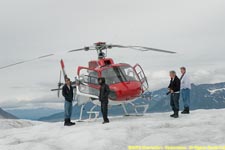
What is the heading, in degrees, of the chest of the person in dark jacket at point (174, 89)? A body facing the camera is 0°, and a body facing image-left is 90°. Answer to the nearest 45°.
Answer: approximately 45°

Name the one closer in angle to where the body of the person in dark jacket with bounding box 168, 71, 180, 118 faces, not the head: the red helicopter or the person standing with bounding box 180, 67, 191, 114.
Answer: the red helicopter

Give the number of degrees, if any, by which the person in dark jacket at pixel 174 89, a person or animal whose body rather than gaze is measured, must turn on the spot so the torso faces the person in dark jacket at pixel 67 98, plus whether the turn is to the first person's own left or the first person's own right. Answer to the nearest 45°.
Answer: approximately 45° to the first person's own right

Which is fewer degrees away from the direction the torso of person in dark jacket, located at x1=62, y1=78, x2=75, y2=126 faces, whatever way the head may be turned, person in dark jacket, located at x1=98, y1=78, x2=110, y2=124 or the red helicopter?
the person in dark jacket

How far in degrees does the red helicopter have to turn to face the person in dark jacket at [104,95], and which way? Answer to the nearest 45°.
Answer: approximately 45° to its right

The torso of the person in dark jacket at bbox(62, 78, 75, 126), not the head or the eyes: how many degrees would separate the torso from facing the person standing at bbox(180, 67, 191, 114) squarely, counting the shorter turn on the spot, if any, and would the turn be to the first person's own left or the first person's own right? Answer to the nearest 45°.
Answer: approximately 45° to the first person's own left

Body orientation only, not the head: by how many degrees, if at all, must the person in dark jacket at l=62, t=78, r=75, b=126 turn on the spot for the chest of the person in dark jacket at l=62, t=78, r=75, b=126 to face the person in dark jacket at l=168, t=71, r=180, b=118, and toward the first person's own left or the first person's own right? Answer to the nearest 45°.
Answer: approximately 45° to the first person's own left

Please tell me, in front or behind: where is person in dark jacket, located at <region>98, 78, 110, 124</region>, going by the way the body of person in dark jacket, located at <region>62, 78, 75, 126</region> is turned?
in front

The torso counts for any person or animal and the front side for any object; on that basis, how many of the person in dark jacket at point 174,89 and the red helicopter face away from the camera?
0
